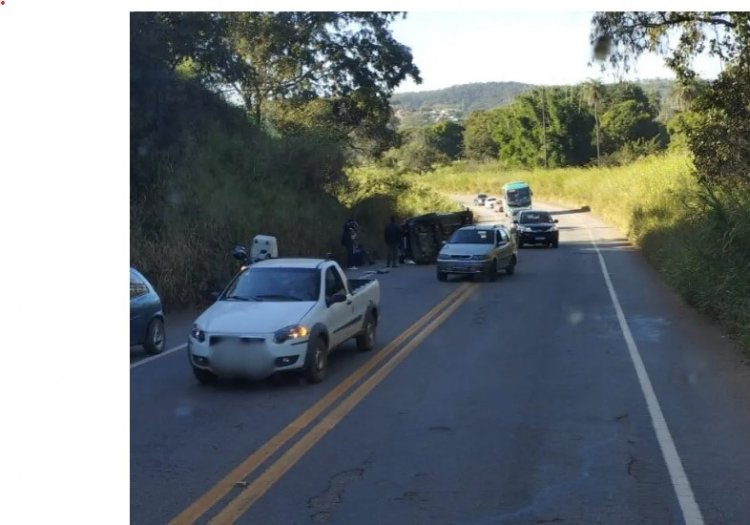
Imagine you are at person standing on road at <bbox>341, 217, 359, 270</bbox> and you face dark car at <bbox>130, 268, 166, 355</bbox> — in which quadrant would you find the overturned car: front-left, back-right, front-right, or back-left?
back-left

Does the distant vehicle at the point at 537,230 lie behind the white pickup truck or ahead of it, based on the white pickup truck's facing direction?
behind

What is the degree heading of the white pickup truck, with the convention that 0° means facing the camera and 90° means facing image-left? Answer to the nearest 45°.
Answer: approximately 45°

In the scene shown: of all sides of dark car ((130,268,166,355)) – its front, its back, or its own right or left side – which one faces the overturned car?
back

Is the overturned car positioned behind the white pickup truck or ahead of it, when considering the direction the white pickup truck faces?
behind

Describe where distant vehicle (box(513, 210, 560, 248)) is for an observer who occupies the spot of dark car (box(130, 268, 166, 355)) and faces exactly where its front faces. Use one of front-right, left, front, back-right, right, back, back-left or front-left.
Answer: back

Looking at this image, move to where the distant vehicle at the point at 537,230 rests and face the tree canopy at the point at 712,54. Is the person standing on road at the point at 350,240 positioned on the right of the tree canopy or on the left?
right

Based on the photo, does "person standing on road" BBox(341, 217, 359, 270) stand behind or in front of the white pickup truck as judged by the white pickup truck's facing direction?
behind

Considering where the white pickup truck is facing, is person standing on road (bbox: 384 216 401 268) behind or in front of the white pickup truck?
behind
